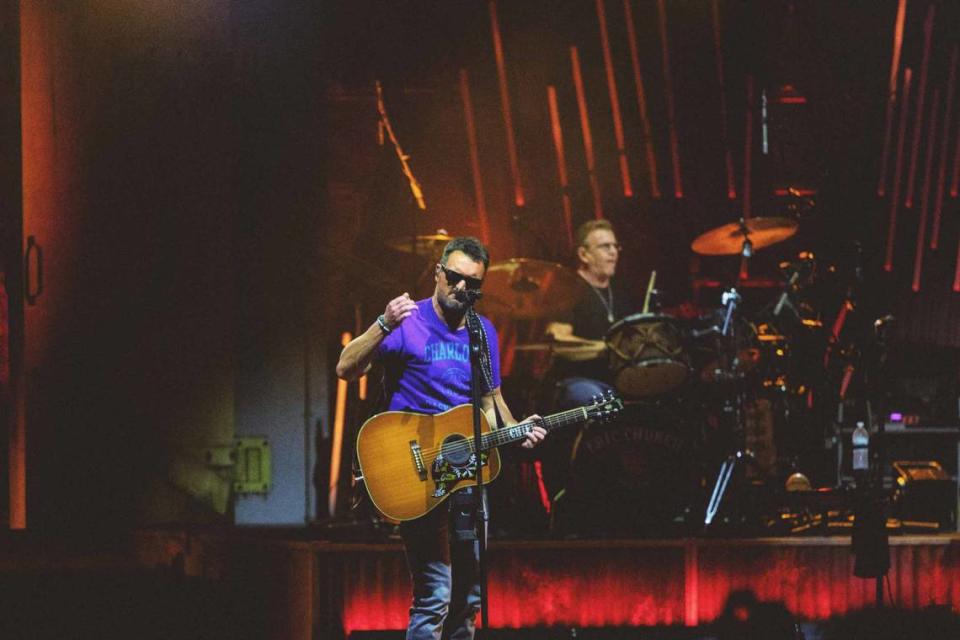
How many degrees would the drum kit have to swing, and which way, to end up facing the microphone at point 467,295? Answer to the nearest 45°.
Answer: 0° — it already faces it

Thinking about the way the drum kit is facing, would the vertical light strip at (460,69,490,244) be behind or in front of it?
behind

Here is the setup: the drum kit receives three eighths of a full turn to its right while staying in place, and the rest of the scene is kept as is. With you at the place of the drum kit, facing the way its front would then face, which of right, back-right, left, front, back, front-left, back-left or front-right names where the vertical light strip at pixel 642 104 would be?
front-right

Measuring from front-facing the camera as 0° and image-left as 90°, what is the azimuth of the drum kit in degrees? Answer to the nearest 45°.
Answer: approximately 0°

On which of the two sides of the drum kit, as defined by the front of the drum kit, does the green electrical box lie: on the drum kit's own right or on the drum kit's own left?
on the drum kit's own right

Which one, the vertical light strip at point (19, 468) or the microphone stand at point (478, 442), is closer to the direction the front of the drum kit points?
the microphone stand

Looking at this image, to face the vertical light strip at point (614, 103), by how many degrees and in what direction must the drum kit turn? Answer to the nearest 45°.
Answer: approximately 180°

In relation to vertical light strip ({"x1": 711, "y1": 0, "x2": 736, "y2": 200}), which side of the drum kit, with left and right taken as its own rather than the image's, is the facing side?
back
